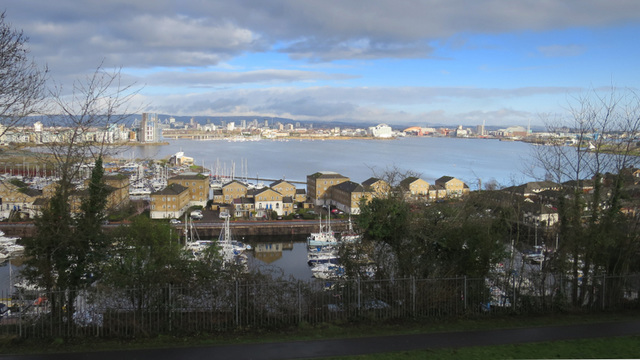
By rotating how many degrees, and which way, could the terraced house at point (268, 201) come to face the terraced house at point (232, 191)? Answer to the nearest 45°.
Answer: approximately 135° to its right

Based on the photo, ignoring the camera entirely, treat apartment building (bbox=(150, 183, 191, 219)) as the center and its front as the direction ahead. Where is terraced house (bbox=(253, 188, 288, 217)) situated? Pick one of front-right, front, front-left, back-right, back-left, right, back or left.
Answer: left

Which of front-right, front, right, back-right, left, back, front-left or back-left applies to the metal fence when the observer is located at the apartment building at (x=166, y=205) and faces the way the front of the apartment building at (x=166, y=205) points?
front

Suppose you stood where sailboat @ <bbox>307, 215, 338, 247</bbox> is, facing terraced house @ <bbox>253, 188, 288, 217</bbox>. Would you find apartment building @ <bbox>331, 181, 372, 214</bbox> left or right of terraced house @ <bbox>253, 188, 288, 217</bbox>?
right

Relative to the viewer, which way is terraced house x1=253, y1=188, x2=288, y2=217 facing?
toward the camera

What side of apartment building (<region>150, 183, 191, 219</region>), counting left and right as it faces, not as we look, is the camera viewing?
front

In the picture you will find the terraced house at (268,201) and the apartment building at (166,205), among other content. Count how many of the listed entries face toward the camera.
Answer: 2

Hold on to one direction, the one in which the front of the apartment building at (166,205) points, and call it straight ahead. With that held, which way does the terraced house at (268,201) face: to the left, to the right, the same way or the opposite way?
the same way

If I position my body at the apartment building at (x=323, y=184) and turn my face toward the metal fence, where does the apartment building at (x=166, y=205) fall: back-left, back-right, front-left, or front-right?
front-right

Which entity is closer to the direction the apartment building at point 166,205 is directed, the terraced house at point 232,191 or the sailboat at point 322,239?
the sailboat

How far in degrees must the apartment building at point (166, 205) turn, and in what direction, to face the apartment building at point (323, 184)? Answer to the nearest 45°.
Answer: approximately 90° to its left

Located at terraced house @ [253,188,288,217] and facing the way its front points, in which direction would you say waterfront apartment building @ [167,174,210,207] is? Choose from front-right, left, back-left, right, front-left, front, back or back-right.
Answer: back-right

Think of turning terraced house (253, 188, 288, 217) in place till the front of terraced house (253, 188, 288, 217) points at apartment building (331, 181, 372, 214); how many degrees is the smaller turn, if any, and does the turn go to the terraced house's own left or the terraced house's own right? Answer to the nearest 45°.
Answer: approximately 90° to the terraced house's own left

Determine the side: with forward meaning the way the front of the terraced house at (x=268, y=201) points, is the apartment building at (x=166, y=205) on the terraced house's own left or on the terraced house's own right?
on the terraced house's own right
